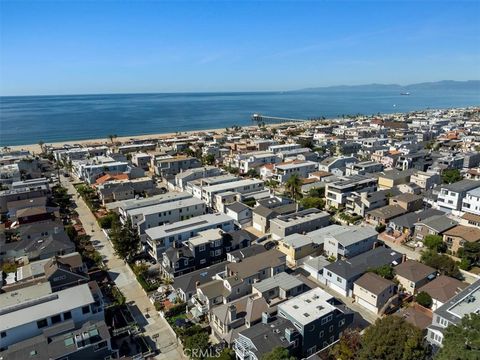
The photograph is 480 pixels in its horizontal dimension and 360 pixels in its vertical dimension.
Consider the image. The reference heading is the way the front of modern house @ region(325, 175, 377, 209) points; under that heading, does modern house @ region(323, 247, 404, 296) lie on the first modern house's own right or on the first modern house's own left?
on the first modern house's own left

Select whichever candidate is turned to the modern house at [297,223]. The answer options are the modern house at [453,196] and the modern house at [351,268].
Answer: the modern house at [453,196]

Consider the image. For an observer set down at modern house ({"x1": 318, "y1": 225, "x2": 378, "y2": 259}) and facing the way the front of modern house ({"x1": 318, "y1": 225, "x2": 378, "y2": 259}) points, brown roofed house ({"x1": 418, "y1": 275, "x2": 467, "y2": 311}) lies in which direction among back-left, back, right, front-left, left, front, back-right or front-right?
left

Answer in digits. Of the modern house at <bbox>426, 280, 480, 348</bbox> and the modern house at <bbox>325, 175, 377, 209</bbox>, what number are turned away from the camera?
0

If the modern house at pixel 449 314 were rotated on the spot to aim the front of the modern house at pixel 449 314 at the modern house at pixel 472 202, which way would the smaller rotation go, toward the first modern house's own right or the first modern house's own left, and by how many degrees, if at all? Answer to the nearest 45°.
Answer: approximately 135° to the first modern house's own right

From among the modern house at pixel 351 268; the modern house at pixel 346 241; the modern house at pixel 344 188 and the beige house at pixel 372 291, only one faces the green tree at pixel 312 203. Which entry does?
the modern house at pixel 344 188

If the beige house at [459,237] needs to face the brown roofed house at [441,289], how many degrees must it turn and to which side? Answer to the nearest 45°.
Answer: approximately 45° to its left

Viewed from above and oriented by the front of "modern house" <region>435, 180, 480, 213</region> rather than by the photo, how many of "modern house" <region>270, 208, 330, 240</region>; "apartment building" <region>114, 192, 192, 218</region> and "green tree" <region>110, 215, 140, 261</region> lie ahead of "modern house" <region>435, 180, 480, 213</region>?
3

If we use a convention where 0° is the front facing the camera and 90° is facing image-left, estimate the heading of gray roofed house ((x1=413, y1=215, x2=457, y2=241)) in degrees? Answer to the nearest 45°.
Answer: approximately 45°

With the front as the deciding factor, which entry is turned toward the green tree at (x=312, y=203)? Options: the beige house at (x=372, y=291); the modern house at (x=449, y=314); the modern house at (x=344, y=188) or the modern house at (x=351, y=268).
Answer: the modern house at (x=344, y=188)
